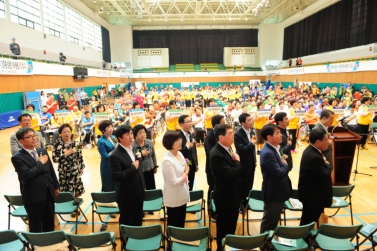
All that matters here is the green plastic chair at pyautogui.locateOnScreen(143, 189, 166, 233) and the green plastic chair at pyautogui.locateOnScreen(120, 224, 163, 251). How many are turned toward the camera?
2

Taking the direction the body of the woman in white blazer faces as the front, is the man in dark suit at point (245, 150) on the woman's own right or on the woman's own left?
on the woman's own left

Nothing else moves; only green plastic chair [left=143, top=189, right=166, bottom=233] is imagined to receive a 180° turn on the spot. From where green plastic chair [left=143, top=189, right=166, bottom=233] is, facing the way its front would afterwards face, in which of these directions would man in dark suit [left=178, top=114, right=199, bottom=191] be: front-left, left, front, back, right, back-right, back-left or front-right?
front-right

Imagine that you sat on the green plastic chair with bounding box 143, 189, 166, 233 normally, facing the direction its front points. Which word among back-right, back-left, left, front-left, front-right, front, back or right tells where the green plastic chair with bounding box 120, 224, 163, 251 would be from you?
front

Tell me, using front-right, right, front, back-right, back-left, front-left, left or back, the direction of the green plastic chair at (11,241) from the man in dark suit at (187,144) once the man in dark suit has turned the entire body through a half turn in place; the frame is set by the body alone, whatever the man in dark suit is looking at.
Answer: left

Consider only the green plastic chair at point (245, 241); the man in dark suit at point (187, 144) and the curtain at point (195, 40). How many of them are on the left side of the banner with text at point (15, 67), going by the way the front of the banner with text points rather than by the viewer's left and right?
1

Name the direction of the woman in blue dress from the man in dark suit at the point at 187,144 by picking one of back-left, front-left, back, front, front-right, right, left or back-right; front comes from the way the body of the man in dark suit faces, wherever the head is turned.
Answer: back-right

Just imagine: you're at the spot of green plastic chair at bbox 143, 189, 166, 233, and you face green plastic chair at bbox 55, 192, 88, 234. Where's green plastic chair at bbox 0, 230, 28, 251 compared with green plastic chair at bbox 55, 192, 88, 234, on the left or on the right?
left

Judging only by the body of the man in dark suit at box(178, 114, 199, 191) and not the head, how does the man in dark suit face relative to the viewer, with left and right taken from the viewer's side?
facing the viewer and to the right of the viewer

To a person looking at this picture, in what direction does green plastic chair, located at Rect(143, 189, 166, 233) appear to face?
facing the viewer

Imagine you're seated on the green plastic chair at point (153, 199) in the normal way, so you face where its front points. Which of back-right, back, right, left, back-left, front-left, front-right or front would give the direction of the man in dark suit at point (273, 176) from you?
front-left

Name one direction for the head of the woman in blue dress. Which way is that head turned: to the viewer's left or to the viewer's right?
to the viewer's right
